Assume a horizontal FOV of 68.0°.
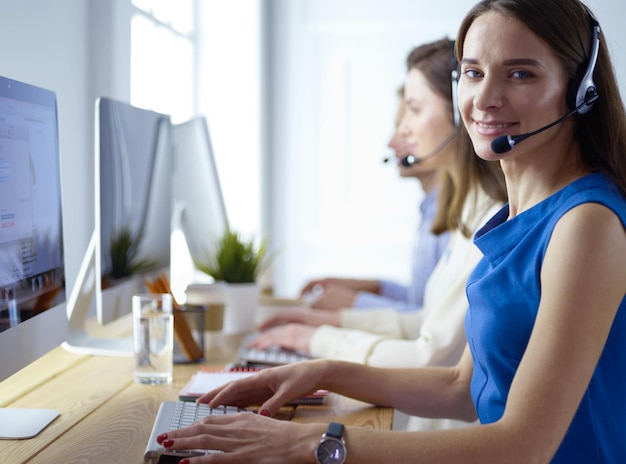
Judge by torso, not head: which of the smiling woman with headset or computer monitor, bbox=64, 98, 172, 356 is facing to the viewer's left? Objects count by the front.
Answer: the smiling woman with headset

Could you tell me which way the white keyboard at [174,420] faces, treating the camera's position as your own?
facing to the right of the viewer

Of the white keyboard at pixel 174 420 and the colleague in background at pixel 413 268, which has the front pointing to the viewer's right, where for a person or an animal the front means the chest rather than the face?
the white keyboard

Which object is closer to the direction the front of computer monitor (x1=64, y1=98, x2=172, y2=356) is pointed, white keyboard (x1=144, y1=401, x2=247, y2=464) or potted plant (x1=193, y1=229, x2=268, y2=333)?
the potted plant

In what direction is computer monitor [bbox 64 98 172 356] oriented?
to the viewer's right

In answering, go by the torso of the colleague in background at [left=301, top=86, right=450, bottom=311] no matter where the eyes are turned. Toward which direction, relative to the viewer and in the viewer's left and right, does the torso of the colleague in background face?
facing to the left of the viewer

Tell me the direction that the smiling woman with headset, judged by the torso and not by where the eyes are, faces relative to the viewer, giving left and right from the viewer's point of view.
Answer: facing to the left of the viewer

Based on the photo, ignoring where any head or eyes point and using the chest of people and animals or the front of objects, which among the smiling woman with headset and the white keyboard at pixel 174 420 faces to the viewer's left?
the smiling woman with headset
